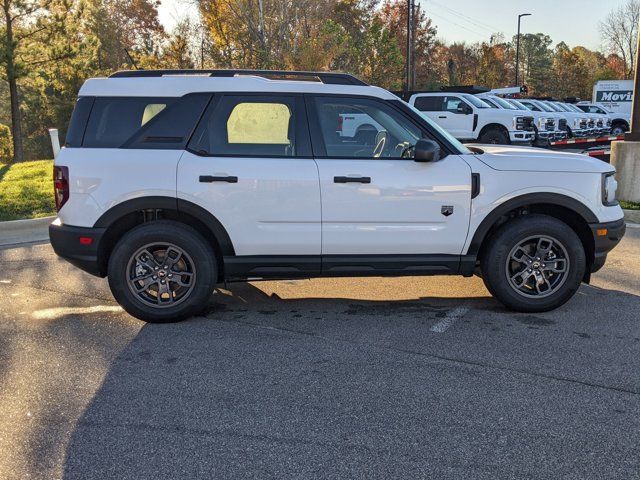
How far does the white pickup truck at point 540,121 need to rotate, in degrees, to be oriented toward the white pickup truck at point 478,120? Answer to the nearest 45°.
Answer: approximately 90° to its right

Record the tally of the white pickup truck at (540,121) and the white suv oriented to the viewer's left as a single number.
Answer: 0

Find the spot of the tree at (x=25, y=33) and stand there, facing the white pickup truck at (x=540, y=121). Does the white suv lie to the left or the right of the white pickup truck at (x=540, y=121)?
right

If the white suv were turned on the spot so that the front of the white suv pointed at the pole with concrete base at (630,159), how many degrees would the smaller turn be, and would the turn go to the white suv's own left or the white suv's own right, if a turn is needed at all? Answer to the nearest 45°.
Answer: approximately 45° to the white suv's own left

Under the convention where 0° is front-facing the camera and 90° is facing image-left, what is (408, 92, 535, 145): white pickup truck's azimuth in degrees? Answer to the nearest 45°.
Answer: approximately 315°

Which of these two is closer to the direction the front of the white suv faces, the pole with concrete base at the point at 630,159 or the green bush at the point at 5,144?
the pole with concrete base

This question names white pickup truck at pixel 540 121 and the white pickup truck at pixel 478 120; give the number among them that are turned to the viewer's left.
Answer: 0

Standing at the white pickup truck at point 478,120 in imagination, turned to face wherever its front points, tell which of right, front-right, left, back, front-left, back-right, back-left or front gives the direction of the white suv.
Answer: front-right

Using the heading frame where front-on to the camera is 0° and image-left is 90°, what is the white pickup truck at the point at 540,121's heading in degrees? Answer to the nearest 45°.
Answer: approximately 315°

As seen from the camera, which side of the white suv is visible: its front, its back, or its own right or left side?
right

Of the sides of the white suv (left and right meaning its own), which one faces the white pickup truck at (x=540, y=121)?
left
